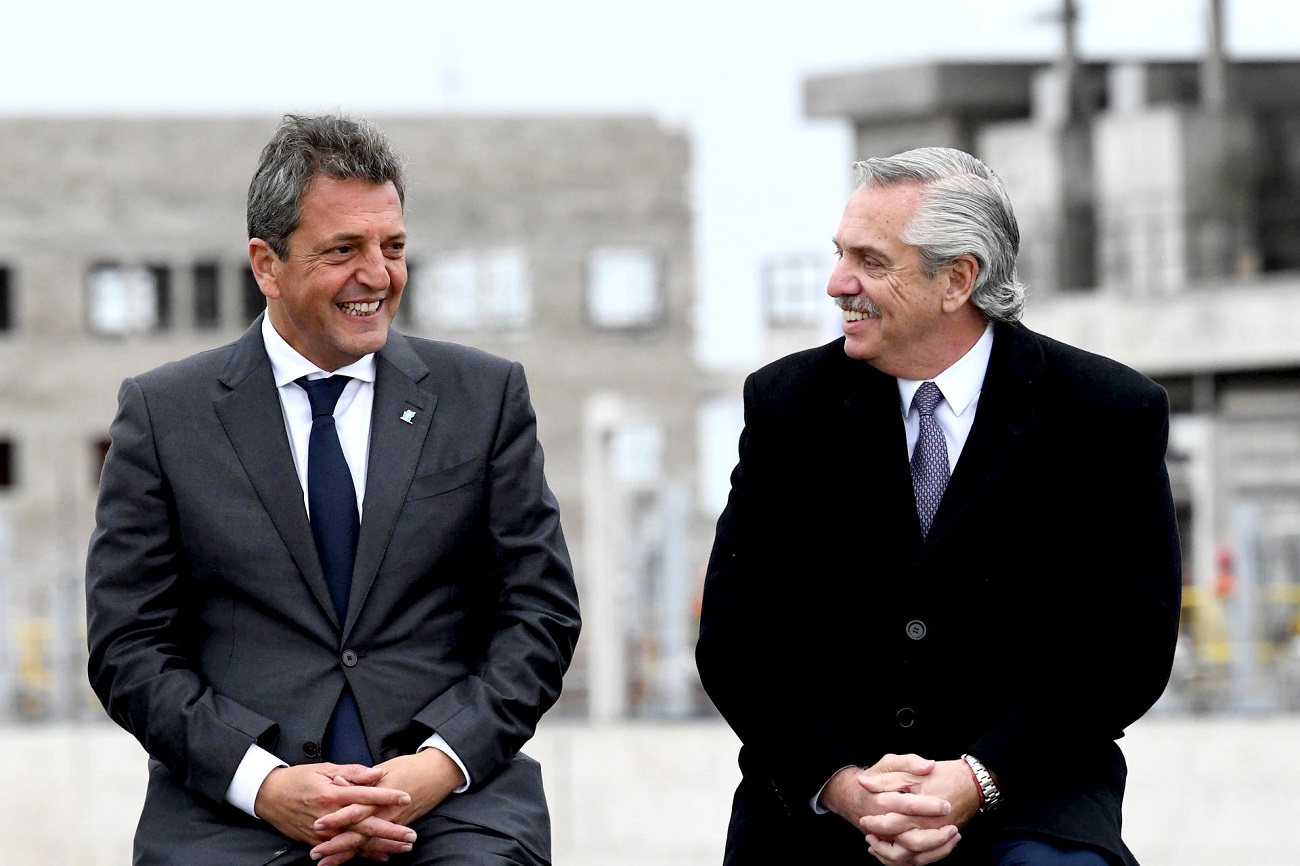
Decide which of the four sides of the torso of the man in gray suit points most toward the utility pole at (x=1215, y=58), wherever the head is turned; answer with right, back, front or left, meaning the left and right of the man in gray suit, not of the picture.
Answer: back

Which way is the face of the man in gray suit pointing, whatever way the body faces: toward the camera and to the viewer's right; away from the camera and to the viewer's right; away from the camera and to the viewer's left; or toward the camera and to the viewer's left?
toward the camera and to the viewer's right

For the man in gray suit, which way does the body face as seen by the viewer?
toward the camera

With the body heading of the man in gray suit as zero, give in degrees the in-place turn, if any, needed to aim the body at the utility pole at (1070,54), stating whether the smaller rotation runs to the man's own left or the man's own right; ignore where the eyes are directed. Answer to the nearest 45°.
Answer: approximately 180°

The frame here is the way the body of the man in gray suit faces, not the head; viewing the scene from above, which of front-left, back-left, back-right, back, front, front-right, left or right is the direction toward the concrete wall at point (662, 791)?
back
